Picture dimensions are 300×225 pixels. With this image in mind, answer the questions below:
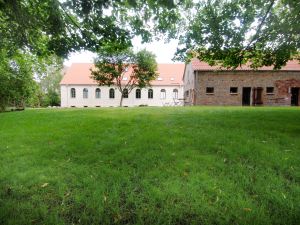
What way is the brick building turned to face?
toward the camera

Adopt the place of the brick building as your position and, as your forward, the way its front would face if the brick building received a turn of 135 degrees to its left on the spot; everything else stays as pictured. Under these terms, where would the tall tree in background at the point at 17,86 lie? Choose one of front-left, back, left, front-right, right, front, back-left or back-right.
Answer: back

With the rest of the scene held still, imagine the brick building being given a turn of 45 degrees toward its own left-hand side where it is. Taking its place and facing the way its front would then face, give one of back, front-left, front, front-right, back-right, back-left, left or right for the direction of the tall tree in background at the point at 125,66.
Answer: back-right
